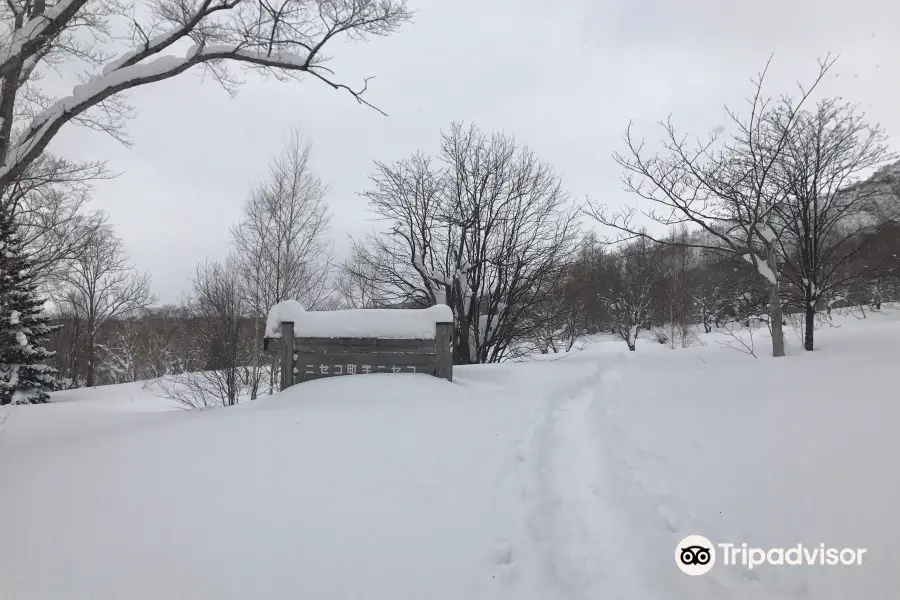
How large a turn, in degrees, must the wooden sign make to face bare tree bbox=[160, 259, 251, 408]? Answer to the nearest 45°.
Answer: approximately 135° to its right

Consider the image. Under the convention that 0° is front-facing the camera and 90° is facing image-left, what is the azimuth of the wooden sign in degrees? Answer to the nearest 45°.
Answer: approximately 0°

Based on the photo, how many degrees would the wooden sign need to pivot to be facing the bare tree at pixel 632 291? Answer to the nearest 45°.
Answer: approximately 135° to its left

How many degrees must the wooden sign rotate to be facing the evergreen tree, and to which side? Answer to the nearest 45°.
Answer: approximately 135° to its right
